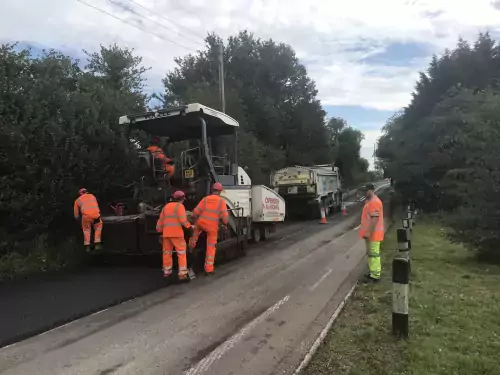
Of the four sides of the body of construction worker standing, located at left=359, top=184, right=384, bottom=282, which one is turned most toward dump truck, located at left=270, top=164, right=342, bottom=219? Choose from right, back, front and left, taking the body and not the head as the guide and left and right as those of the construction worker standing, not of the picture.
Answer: right

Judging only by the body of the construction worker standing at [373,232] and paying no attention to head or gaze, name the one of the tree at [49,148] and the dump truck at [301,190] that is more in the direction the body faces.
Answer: the tree

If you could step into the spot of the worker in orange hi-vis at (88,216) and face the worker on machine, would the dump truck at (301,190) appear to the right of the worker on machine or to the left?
left

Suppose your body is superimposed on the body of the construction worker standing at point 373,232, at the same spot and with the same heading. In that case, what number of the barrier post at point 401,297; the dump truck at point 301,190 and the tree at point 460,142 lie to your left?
1
